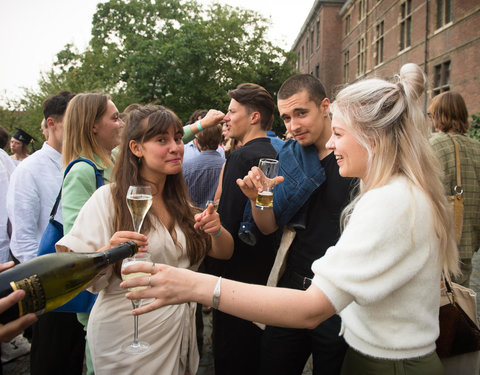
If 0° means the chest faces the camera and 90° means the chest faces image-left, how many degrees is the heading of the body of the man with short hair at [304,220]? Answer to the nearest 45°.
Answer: approximately 45°

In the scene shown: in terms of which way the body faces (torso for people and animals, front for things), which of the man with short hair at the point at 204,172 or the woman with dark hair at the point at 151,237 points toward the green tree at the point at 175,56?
the man with short hair

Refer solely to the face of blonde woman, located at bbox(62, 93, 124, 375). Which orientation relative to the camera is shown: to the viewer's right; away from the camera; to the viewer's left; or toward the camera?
to the viewer's right

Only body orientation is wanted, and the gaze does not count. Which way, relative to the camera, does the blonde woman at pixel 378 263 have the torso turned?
to the viewer's left

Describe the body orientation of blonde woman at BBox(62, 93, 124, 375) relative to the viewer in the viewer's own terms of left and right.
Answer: facing to the right of the viewer

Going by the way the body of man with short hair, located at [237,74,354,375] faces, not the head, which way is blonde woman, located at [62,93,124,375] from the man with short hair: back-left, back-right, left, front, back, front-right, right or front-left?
front-right

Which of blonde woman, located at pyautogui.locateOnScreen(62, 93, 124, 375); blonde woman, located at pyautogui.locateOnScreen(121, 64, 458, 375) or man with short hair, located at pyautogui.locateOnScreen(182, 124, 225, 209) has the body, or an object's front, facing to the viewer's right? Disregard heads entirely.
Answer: blonde woman, located at pyautogui.locateOnScreen(62, 93, 124, 375)

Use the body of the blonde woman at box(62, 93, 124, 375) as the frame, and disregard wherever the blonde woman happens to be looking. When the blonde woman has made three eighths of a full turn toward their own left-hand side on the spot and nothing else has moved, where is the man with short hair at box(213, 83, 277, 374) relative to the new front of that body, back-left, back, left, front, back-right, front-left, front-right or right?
back-right

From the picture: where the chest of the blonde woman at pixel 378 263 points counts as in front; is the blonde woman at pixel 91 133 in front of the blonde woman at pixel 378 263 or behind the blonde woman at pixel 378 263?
in front

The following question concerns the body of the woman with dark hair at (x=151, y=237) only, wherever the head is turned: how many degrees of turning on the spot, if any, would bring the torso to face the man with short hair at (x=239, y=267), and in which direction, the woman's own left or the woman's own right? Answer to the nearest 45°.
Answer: approximately 90° to the woman's own left

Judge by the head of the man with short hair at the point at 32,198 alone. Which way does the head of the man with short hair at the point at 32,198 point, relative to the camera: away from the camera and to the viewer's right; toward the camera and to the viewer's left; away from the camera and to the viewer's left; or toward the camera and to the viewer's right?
away from the camera and to the viewer's right
